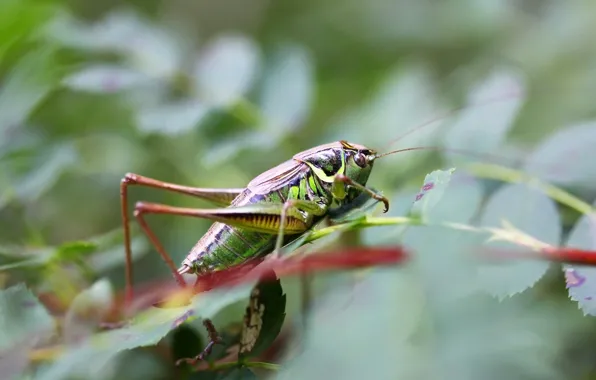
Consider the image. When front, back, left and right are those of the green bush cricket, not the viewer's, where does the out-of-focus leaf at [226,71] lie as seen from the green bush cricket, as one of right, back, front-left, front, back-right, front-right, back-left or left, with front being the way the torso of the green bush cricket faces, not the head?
left

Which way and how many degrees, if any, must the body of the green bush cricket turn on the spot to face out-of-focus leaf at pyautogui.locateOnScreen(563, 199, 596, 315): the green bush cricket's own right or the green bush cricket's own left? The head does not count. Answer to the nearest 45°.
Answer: approximately 45° to the green bush cricket's own right

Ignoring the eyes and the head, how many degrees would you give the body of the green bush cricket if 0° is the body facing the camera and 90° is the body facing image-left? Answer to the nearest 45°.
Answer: approximately 270°

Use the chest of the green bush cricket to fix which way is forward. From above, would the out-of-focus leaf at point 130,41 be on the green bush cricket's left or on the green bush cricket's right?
on the green bush cricket's left
